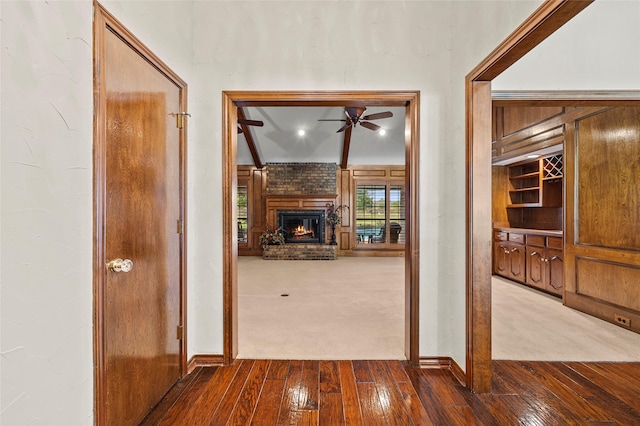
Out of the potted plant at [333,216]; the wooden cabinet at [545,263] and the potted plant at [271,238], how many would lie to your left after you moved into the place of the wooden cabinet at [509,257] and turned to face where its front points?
1

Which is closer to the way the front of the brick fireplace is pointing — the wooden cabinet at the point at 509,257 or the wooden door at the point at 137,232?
the wooden door

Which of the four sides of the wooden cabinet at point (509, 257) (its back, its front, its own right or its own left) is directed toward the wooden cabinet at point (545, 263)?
left

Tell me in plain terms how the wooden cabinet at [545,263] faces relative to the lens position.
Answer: facing the viewer and to the left of the viewer

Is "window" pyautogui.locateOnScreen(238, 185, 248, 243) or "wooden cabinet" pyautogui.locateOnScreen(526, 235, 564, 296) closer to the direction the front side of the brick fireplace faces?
the wooden cabinet

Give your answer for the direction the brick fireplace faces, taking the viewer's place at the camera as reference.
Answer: facing the viewer

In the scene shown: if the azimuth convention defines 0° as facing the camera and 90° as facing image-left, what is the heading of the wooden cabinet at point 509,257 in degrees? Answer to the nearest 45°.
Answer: approximately 45°

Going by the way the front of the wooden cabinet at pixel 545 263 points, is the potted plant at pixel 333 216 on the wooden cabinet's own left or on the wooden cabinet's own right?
on the wooden cabinet's own right

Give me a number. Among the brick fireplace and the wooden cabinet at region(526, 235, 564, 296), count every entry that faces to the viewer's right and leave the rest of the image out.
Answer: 0

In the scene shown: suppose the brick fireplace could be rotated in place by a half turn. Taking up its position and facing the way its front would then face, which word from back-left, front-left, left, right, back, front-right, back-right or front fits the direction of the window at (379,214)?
right

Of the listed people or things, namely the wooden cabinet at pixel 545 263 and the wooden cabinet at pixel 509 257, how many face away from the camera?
0

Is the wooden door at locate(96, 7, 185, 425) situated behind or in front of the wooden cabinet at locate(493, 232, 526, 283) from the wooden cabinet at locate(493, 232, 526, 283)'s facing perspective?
in front
